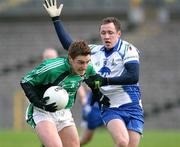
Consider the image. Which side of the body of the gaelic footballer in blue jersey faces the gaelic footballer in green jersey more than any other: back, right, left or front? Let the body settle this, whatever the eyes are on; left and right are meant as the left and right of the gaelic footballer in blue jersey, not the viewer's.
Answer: front

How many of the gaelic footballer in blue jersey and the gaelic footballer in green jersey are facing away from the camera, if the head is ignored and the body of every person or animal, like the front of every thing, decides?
0
